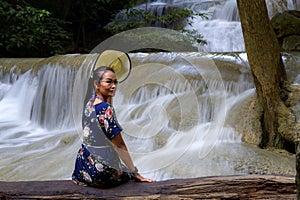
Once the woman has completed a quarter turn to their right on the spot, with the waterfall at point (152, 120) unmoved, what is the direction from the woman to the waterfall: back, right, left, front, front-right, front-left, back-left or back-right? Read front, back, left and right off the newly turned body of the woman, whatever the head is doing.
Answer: back-left

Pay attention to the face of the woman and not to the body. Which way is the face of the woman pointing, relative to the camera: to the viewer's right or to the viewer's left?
to the viewer's right

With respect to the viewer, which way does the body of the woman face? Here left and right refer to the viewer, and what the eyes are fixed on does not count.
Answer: facing away from the viewer and to the right of the viewer

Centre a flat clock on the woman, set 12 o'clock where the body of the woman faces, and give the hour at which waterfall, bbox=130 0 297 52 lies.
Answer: The waterfall is roughly at 11 o'clock from the woman.
